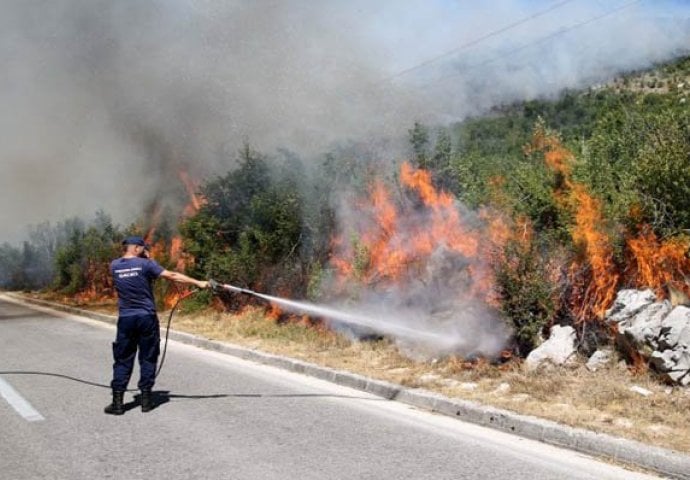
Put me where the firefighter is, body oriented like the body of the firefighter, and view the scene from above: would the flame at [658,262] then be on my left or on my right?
on my right

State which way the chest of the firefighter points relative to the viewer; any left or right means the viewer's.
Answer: facing away from the viewer and to the right of the viewer

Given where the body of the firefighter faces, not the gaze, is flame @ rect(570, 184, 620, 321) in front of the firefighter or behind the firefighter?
in front

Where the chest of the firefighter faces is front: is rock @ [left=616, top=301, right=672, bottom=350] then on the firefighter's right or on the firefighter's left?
on the firefighter's right

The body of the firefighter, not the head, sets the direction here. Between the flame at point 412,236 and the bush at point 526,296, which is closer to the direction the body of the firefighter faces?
the flame

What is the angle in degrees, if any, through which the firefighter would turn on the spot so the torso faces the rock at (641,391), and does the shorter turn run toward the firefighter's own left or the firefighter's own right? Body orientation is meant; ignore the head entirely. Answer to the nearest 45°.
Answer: approximately 45° to the firefighter's own right

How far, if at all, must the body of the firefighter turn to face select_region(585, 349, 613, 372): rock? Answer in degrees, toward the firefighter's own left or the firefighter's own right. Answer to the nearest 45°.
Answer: approximately 45° to the firefighter's own right

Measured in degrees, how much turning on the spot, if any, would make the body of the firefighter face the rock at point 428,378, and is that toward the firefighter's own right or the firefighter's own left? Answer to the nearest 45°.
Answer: approximately 45° to the firefighter's own right

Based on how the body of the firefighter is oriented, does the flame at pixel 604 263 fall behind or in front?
in front

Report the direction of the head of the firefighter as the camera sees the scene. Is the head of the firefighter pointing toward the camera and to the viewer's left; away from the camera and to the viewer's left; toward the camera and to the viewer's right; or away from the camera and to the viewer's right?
away from the camera and to the viewer's right

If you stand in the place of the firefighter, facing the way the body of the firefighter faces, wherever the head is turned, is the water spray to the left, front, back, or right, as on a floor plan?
front

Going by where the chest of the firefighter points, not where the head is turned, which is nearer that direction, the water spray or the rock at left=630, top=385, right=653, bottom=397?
the water spray
